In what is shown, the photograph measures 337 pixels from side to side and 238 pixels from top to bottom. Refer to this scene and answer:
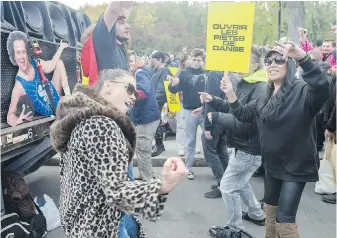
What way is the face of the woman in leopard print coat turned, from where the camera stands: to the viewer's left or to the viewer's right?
to the viewer's right

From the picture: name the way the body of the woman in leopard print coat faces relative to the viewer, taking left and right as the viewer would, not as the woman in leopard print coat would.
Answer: facing to the right of the viewer

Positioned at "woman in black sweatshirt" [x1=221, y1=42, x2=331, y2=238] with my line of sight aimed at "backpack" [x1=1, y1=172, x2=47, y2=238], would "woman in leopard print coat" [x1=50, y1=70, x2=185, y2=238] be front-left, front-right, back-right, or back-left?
front-left

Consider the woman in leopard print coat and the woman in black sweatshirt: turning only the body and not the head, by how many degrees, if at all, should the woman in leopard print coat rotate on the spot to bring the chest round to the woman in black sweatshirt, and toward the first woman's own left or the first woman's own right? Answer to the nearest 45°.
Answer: approximately 45° to the first woman's own left

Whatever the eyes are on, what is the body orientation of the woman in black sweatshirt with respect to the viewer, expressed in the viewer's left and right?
facing the viewer and to the left of the viewer

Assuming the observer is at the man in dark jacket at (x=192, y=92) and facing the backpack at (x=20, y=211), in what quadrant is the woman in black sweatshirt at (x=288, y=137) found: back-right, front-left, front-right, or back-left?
front-left

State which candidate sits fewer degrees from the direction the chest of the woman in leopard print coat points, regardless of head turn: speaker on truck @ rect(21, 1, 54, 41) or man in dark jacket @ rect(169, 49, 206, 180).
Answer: the man in dark jacket
